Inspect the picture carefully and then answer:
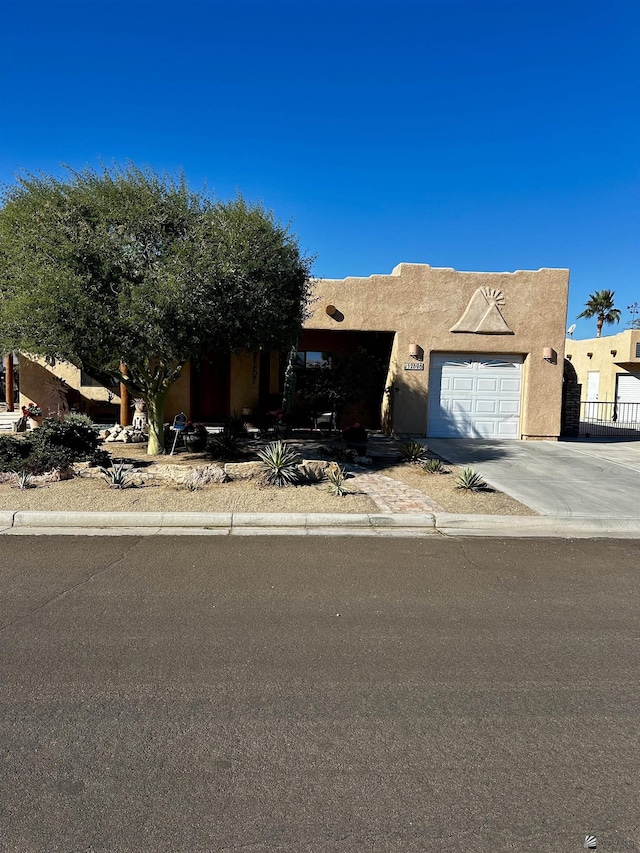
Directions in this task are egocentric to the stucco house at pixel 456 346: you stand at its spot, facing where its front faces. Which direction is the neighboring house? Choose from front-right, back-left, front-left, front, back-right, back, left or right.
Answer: back-left

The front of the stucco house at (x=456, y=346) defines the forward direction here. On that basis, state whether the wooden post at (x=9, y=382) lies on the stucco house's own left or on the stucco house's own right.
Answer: on the stucco house's own right

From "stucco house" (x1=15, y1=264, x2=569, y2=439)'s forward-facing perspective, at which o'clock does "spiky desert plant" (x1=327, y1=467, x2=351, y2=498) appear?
The spiky desert plant is roughly at 1 o'clock from the stucco house.

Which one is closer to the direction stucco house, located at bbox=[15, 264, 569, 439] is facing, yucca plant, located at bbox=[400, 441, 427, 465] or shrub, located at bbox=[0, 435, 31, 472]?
the yucca plant

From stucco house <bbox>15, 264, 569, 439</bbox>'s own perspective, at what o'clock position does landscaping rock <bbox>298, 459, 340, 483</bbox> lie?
The landscaping rock is roughly at 1 o'clock from the stucco house.

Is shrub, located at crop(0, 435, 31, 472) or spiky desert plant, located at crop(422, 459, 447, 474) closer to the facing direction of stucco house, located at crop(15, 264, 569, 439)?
the spiky desert plant

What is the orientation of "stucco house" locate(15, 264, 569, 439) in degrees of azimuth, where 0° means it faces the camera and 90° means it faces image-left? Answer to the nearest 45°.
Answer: approximately 0°
